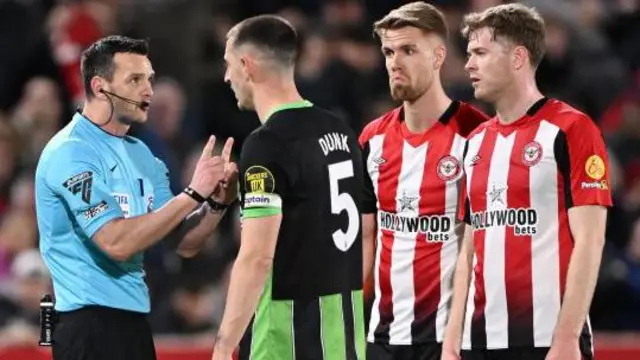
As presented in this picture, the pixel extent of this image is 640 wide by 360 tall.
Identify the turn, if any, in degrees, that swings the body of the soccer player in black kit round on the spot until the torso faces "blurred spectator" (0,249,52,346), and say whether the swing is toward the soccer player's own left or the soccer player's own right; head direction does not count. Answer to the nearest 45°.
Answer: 0° — they already face them

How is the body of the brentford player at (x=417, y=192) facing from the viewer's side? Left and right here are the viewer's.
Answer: facing the viewer and to the left of the viewer

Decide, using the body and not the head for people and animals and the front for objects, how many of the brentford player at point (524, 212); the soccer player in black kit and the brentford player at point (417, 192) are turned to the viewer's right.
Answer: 0

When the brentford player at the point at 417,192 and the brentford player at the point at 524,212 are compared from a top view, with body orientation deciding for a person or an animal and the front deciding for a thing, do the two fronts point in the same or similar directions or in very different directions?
same or similar directions

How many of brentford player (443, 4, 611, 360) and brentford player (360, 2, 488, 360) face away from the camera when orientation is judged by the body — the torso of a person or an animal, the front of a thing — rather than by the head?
0

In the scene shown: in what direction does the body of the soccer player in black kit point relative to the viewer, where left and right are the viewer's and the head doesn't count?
facing away from the viewer and to the left of the viewer

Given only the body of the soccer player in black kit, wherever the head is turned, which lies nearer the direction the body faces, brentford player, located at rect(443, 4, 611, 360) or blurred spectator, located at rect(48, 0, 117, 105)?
the blurred spectator

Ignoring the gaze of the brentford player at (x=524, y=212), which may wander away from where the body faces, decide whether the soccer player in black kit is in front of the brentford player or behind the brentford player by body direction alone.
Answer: in front

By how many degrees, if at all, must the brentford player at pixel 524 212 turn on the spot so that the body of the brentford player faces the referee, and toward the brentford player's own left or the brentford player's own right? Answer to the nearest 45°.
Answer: approximately 45° to the brentford player's own right
